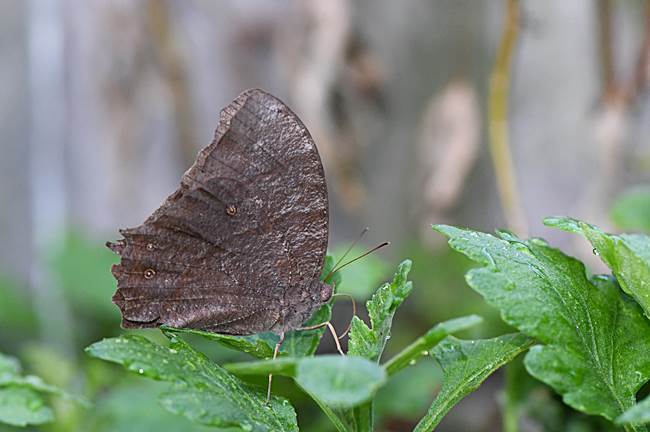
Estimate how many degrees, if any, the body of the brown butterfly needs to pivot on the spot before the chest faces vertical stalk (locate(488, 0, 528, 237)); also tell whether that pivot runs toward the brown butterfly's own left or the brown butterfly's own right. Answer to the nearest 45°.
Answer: approximately 45° to the brown butterfly's own left

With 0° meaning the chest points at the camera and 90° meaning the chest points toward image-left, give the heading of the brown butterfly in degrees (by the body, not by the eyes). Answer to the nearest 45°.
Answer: approximately 270°
